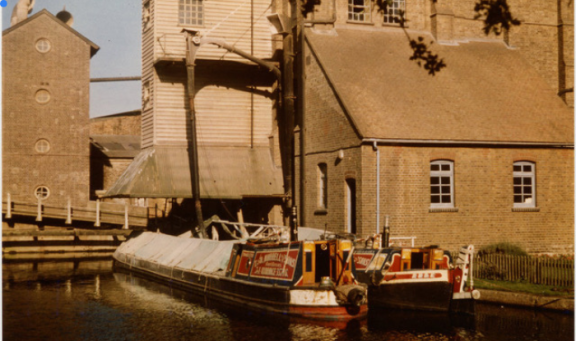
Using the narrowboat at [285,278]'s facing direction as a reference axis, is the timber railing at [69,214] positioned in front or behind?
in front

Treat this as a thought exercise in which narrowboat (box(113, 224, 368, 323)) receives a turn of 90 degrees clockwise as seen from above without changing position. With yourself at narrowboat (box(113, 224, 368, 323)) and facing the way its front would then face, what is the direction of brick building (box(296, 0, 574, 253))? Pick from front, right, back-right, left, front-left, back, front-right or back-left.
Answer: front

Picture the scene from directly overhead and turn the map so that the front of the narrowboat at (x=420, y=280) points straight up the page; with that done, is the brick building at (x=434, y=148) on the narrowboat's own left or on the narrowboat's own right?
on the narrowboat's own right

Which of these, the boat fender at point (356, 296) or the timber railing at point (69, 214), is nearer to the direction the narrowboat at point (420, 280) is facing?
the timber railing

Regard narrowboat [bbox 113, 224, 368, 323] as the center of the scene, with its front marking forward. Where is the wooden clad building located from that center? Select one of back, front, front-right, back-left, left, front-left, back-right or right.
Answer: front-right

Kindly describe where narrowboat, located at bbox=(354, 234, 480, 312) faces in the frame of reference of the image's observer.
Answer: facing away from the viewer and to the left of the viewer

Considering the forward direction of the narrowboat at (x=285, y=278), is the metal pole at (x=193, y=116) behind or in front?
in front

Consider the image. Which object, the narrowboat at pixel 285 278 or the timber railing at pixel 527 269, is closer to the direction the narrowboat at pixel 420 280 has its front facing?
the narrowboat

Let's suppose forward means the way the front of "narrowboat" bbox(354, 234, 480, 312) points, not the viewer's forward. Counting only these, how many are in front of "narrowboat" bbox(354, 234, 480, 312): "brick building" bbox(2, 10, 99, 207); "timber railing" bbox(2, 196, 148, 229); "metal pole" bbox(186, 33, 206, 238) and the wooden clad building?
4

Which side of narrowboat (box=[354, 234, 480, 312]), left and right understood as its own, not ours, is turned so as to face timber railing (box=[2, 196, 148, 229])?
front

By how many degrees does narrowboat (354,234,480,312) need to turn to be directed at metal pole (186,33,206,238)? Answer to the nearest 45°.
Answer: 0° — it already faces it

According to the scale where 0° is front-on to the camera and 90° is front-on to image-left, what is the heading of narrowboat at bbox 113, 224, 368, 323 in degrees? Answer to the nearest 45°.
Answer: approximately 135°

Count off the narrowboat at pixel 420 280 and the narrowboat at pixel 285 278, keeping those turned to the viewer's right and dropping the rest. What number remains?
0

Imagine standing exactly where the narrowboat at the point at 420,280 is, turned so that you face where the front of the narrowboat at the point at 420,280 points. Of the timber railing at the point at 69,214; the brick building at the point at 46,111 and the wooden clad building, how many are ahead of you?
3

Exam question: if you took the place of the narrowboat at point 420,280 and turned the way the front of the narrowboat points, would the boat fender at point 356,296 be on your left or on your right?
on your left

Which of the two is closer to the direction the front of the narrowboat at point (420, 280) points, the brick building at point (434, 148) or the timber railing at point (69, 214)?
the timber railing
